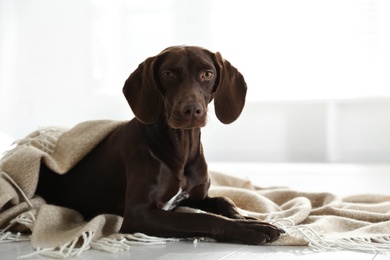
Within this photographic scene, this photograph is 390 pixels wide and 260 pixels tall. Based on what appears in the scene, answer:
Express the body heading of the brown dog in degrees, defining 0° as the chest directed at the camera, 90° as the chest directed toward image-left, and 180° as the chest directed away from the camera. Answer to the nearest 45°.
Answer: approximately 315°
